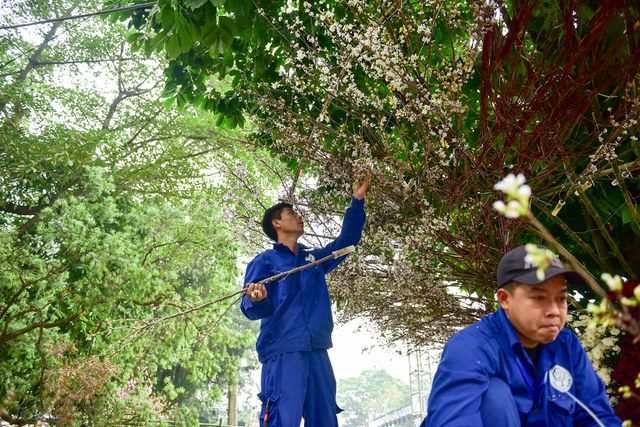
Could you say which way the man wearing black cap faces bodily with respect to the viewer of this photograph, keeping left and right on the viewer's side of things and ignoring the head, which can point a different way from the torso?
facing the viewer and to the right of the viewer

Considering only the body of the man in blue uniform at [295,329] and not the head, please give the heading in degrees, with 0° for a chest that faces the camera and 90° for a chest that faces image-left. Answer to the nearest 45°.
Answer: approximately 315°

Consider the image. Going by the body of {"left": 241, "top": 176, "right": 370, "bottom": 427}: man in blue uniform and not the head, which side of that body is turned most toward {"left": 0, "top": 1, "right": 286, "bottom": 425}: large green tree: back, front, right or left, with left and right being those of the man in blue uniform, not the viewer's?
back

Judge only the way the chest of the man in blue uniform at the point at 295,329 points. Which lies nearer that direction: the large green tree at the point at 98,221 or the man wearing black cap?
the man wearing black cap

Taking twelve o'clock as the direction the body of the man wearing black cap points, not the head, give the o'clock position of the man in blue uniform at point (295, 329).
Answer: The man in blue uniform is roughly at 6 o'clock from the man wearing black cap.

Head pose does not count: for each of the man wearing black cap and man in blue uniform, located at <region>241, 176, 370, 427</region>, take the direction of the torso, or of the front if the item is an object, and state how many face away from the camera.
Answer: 0

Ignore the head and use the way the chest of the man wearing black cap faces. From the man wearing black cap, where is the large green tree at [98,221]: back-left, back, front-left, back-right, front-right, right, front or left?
back

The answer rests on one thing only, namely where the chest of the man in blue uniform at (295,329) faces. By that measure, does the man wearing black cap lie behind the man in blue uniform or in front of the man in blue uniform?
in front

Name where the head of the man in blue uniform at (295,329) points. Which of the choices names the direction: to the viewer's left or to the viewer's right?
to the viewer's right
